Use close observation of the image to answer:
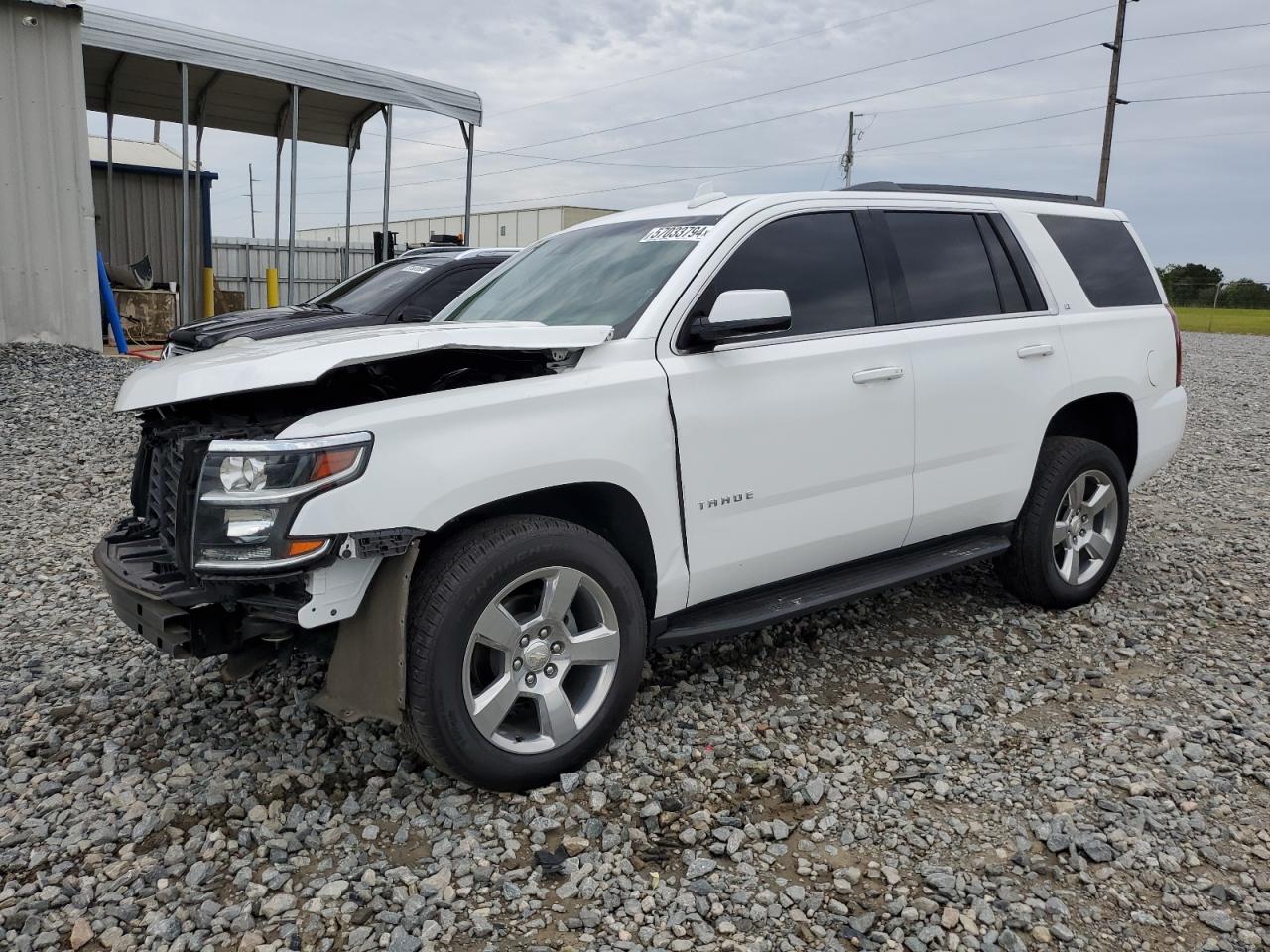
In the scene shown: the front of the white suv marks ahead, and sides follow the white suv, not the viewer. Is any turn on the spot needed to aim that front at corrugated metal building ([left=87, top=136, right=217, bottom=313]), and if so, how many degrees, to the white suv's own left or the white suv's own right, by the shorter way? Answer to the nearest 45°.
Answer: approximately 90° to the white suv's own right

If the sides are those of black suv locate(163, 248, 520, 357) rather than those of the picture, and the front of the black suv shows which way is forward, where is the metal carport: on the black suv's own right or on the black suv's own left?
on the black suv's own right

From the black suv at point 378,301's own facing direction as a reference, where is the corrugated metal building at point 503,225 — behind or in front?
behind

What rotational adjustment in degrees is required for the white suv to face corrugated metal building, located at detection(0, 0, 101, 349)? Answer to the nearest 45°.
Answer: approximately 90° to its right

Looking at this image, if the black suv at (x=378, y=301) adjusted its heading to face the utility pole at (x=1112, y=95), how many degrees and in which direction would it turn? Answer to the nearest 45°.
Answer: approximately 180°

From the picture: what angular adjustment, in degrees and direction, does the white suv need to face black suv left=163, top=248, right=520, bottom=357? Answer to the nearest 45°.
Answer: approximately 135° to its right

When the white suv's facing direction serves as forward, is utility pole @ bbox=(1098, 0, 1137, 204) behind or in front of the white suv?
behind

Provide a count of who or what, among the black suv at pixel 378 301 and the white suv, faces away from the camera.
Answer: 0

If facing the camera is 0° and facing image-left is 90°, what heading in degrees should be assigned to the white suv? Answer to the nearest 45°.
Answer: approximately 45°

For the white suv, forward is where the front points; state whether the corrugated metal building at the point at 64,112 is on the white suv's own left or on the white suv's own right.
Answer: on the white suv's own right
